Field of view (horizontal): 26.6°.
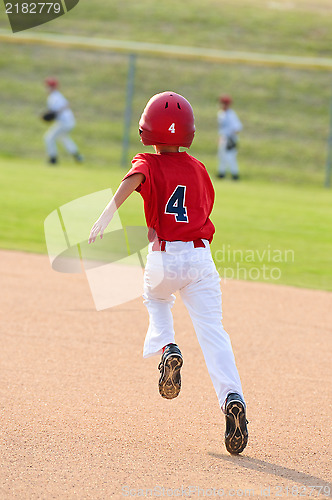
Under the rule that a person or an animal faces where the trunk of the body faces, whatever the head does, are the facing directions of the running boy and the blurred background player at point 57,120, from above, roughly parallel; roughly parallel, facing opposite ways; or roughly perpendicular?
roughly perpendicular

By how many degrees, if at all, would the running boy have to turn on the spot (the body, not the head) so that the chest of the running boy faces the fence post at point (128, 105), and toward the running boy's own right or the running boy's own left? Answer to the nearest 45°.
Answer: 0° — they already face it

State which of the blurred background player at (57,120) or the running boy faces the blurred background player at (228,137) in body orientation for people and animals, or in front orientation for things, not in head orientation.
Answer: the running boy

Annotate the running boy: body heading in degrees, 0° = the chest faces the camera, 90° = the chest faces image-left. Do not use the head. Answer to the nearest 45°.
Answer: approximately 180°

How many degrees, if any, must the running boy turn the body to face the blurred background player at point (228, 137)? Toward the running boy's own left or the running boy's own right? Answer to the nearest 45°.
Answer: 0° — they already face them

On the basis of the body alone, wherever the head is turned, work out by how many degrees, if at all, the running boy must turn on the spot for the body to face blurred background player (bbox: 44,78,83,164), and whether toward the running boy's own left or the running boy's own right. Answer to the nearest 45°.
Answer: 0° — they already face them

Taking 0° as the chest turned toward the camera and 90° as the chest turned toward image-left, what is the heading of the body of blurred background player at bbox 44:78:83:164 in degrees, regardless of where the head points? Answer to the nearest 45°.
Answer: approximately 90°

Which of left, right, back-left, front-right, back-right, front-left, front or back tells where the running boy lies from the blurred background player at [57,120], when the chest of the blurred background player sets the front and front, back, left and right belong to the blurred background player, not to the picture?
left

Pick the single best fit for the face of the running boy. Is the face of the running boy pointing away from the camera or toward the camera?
away from the camera
